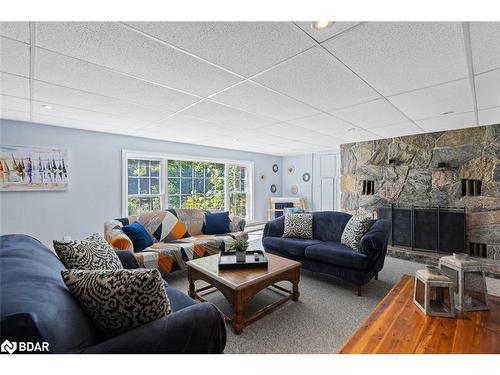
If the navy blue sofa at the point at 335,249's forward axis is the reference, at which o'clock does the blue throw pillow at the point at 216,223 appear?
The blue throw pillow is roughly at 2 o'clock from the navy blue sofa.

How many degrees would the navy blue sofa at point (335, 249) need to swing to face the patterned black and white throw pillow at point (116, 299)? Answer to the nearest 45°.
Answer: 0° — it already faces it

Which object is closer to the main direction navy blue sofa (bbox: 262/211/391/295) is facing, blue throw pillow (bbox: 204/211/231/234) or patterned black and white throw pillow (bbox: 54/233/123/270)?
the patterned black and white throw pillow

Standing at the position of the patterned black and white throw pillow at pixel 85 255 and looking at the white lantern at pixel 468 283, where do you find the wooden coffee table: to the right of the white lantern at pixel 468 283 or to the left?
left

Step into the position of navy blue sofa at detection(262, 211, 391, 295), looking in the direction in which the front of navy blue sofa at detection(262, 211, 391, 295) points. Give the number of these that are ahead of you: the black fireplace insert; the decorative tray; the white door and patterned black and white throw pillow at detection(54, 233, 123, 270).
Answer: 2

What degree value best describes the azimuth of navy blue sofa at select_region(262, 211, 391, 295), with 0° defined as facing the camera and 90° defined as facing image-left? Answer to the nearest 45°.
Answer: approximately 45°

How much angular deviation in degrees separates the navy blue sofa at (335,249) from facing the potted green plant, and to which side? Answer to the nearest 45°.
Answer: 0° — it already faces it

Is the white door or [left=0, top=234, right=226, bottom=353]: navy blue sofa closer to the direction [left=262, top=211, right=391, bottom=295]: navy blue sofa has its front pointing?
the navy blue sofa

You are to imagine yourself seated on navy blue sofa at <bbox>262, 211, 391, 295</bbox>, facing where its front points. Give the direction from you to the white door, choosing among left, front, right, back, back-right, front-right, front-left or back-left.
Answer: back-right

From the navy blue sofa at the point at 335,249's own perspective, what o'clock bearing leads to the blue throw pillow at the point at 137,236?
The blue throw pillow is roughly at 1 o'clock from the navy blue sofa.

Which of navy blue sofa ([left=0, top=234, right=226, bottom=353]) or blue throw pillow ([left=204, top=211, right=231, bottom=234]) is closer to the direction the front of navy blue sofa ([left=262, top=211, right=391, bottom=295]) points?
the navy blue sofa
